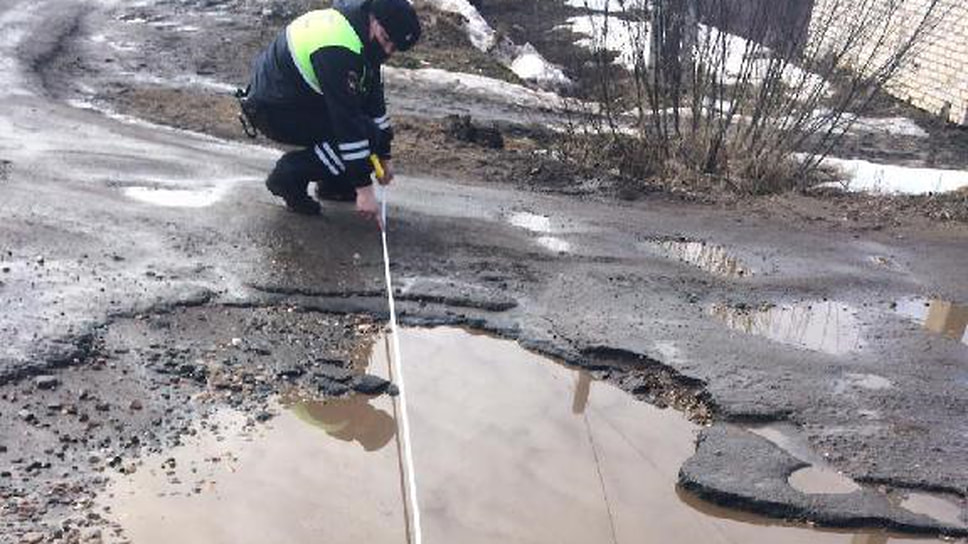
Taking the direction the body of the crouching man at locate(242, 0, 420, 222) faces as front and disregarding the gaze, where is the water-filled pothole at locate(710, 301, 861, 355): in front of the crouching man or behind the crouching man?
in front

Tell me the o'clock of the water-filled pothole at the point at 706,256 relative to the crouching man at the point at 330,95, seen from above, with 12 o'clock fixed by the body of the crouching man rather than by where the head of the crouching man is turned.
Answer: The water-filled pothole is roughly at 12 o'clock from the crouching man.

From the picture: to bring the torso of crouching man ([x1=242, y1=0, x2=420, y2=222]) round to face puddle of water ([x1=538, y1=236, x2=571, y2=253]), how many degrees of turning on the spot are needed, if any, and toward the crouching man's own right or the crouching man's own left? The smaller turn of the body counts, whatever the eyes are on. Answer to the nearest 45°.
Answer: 0° — they already face it

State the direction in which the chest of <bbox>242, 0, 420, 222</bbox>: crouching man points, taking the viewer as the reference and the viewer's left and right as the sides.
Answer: facing to the right of the viewer

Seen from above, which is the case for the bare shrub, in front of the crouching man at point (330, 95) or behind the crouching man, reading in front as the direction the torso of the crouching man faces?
in front

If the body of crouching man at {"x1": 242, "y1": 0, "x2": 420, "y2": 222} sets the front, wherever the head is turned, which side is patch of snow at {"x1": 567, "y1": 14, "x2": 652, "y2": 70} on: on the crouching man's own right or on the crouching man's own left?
on the crouching man's own left

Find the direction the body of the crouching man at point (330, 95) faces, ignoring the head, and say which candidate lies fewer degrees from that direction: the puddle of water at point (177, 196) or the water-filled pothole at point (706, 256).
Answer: the water-filled pothole

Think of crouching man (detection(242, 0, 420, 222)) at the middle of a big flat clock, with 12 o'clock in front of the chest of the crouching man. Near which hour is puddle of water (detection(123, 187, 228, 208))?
The puddle of water is roughly at 7 o'clock from the crouching man.

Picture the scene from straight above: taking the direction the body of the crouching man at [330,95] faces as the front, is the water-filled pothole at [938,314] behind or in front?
in front

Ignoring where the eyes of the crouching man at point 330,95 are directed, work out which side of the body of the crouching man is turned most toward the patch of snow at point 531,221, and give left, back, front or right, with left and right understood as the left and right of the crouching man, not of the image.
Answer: front
